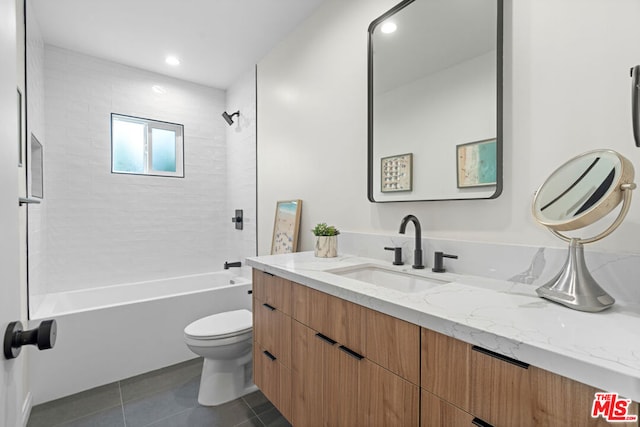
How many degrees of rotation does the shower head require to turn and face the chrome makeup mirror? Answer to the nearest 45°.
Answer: approximately 90° to its left

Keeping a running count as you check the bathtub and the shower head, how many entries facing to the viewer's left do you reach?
1

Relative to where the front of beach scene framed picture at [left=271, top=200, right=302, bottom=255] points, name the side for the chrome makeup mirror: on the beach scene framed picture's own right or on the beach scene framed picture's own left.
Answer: on the beach scene framed picture's own left

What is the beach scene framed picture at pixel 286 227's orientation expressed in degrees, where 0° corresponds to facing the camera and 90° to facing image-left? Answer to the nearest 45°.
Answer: approximately 45°

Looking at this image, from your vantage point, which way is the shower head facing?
to the viewer's left

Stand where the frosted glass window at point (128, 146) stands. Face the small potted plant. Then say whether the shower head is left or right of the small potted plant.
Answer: left

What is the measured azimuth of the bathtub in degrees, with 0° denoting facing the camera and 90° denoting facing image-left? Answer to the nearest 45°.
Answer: approximately 315°
